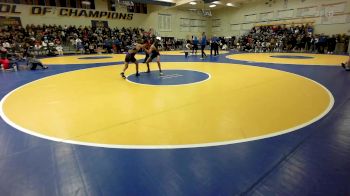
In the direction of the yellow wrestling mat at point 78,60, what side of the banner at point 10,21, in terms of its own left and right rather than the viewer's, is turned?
front

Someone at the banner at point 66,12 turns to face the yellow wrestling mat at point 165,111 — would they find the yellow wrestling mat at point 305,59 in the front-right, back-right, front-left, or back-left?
front-left

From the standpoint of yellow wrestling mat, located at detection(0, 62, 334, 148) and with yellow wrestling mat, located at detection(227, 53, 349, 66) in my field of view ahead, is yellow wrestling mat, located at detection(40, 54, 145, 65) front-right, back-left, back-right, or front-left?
front-left

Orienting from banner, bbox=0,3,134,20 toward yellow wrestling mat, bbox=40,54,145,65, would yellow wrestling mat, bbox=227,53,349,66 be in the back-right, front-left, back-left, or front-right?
front-left

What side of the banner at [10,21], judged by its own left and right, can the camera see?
front

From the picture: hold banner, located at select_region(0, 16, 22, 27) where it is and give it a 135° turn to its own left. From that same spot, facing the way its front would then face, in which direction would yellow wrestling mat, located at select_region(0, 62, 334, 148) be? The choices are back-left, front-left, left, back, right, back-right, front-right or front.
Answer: back-right

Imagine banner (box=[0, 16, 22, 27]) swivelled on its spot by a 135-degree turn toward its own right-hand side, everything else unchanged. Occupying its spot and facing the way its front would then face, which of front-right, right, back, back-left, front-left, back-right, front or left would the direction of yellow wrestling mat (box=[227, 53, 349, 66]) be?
back
